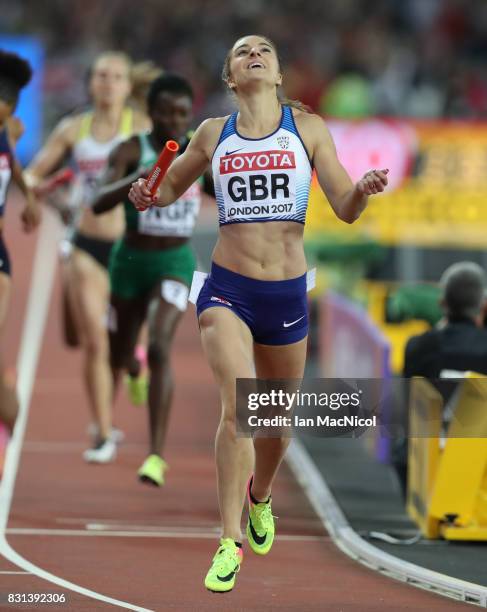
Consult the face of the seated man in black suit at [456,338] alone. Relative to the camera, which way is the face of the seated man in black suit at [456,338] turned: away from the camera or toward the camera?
away from the camera

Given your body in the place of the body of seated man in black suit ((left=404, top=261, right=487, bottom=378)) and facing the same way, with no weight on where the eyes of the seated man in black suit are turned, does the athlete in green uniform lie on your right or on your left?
on your left

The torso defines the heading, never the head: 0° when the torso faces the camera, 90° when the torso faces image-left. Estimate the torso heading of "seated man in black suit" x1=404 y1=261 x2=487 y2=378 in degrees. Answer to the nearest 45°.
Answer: approximately 180°
